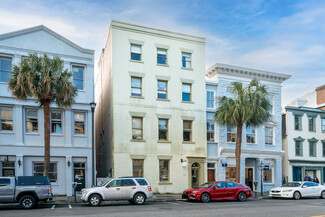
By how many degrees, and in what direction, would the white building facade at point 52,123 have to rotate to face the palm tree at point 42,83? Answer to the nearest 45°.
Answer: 0° — it already faces it

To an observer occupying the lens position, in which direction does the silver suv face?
facing to the left of the viewer

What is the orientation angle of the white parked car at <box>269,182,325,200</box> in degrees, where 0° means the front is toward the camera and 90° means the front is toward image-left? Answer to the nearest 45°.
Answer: approximately 45°

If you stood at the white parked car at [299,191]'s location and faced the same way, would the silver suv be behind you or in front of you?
in front

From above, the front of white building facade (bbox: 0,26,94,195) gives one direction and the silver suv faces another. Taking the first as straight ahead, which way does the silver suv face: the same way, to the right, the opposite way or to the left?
to the right

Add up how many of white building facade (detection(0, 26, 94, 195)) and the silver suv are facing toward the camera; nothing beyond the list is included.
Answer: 1

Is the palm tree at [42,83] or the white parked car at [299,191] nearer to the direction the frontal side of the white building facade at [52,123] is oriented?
the palm tree

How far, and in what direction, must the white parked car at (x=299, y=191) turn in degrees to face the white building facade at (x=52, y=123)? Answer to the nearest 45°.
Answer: approximately 45° to its right

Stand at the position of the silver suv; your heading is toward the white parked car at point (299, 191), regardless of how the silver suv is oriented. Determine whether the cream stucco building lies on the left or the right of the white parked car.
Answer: left
